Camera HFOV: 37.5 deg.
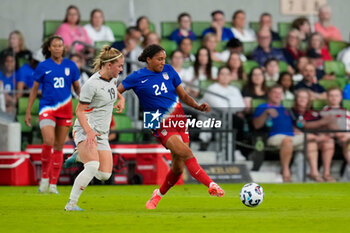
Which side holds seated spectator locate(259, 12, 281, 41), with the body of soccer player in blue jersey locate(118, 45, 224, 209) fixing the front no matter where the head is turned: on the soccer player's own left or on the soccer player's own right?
on the soccer player's own left

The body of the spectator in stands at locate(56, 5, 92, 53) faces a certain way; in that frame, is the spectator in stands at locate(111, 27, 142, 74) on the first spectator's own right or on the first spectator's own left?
on the first spectator's own left

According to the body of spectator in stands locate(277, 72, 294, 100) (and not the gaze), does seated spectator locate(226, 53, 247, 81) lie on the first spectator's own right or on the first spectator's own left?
on the first spectator's own right

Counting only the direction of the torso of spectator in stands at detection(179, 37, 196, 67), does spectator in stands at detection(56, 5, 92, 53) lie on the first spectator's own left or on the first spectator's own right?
on the first spectator's own right

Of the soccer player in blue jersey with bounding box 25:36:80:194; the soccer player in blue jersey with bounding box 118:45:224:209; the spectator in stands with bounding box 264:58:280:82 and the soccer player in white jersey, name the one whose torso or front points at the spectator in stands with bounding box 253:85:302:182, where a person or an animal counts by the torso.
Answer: the spectator in stands with bounding box 264:58:280:82

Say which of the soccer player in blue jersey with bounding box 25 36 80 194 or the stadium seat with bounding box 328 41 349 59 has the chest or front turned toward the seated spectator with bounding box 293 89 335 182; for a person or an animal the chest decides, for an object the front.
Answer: the stadium seat
